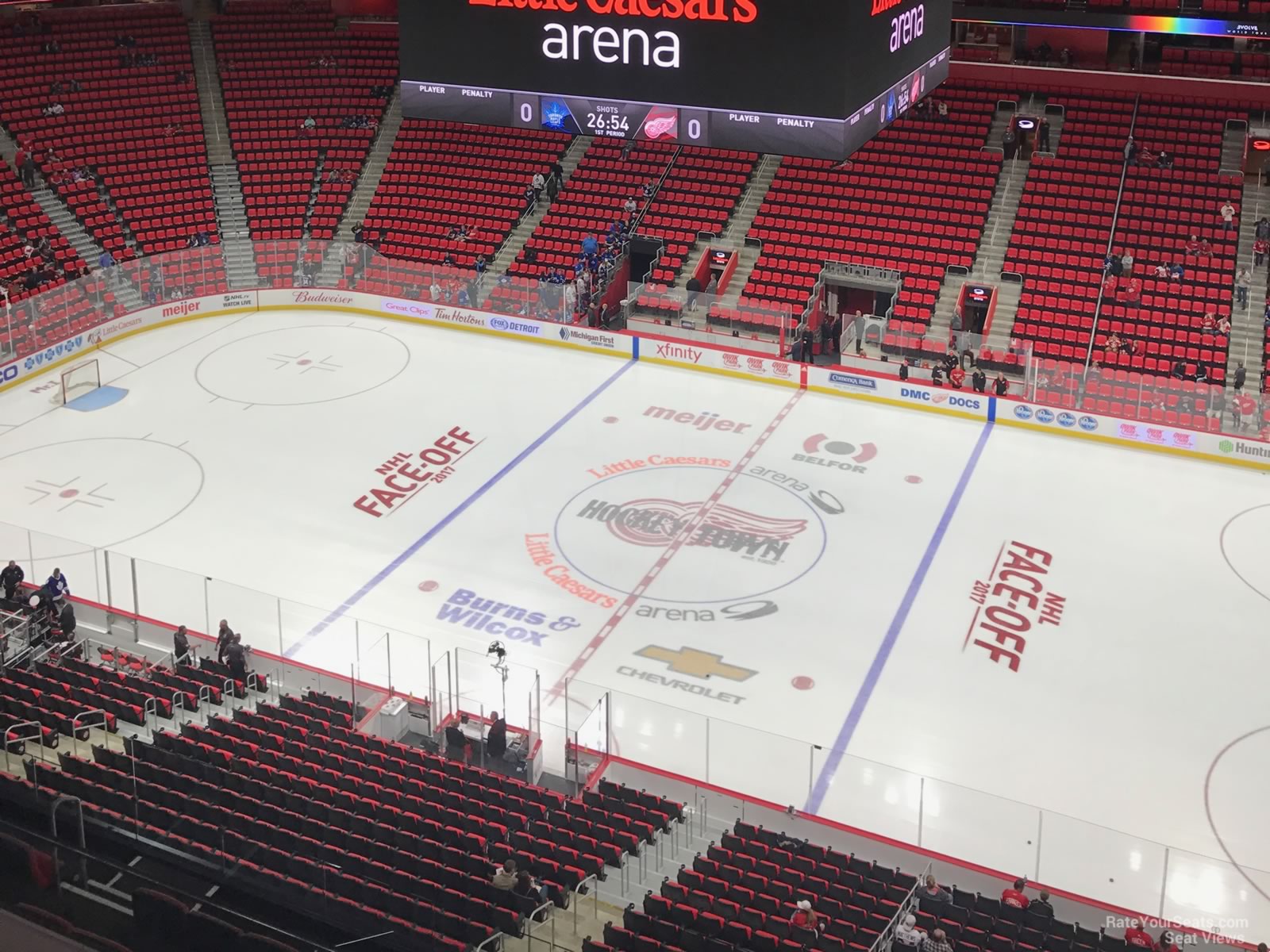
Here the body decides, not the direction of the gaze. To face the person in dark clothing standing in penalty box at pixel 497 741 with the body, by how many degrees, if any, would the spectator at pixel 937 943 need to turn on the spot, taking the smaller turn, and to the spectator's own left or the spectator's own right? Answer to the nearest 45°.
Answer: approximately 45° to the spectator's own left

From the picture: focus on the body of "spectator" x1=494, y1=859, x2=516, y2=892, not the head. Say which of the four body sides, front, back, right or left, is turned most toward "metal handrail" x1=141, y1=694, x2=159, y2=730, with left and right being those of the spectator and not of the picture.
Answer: left

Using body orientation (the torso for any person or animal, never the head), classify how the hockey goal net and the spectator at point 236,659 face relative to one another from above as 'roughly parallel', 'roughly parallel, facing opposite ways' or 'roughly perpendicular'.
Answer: roughly perpendicular

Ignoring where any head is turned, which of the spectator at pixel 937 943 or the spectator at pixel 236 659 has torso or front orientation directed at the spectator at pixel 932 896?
the spectator at pixel 937 943

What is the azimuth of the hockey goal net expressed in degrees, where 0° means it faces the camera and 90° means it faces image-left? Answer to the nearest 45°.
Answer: approximately 315°

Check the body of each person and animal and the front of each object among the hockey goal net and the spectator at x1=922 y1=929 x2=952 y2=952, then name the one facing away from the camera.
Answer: the spectator

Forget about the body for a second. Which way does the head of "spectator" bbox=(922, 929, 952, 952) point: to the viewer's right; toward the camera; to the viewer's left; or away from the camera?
away from the camera

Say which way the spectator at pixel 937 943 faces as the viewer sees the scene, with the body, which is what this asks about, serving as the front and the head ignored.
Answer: away from the camera

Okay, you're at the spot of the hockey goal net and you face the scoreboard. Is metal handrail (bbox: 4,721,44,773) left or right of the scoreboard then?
right

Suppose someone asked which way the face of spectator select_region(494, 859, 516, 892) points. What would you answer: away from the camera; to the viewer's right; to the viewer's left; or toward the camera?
away from the camera

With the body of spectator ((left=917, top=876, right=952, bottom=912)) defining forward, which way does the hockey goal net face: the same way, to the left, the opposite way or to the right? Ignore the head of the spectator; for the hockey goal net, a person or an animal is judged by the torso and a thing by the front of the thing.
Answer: to the right

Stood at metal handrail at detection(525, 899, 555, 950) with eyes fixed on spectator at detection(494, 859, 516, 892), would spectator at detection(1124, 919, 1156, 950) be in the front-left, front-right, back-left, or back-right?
back-right

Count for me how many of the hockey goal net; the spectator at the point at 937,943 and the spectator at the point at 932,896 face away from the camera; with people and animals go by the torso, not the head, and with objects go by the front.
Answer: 2

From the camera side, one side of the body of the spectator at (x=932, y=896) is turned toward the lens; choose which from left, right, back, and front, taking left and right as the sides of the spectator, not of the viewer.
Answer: back
